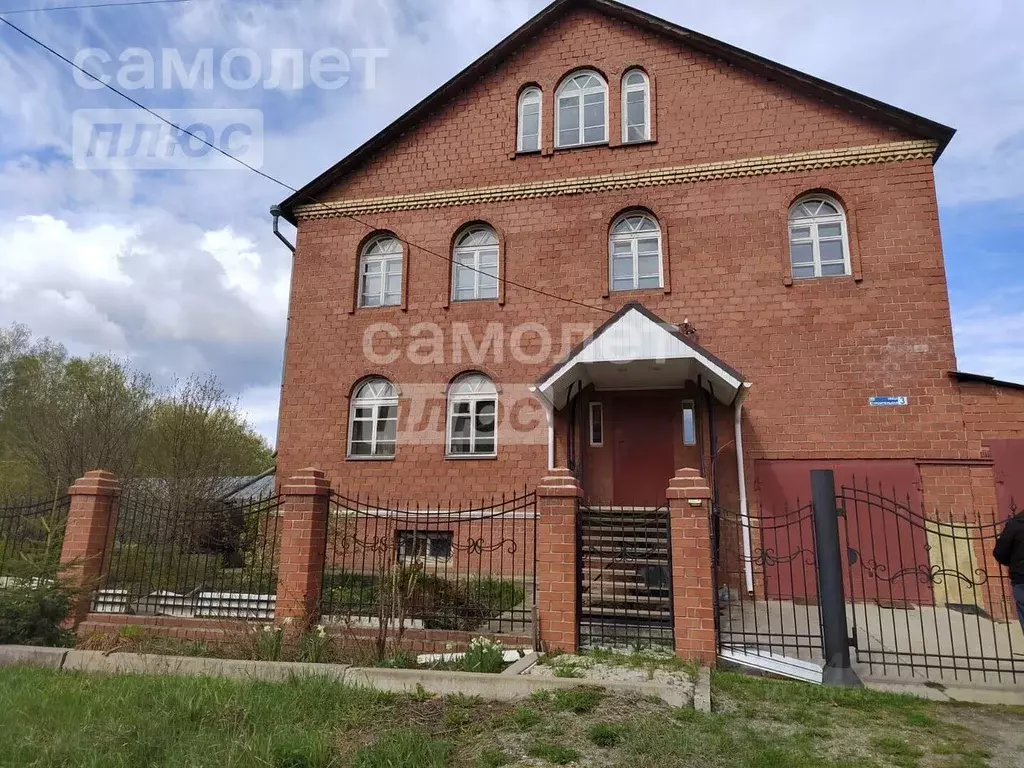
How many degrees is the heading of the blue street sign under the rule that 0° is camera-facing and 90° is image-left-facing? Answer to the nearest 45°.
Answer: approximately 0°

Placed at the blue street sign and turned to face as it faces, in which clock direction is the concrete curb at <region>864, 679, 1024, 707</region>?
The concrete curb is roughly at 12 o'clock from the blue street sign.

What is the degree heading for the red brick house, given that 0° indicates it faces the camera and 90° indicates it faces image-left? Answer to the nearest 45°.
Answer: approximately 0°

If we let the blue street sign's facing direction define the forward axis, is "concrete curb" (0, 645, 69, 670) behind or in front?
in front

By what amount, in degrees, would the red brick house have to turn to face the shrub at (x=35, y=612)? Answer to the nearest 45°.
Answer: approximately 45° to its right

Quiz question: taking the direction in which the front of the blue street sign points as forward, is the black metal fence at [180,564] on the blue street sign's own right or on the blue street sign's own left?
on the blue street sign's own right

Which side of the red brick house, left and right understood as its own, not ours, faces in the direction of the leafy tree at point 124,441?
right

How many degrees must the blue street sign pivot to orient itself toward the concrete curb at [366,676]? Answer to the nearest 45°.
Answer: approximately 45° to its right

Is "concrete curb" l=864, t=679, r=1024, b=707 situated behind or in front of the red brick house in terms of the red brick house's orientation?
in front

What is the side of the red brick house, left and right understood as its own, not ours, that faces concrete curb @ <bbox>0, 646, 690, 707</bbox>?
front
